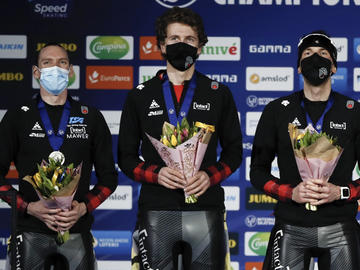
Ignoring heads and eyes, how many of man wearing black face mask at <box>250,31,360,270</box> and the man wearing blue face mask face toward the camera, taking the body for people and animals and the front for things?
2

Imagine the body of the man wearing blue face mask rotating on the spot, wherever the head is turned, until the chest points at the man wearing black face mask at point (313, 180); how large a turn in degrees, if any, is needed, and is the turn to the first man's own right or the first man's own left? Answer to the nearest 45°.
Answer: approximately 90° to the first man's own left

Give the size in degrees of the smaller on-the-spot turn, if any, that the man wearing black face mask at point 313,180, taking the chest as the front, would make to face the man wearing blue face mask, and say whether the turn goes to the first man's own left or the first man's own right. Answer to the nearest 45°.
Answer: approximately 90° to the first man's own right

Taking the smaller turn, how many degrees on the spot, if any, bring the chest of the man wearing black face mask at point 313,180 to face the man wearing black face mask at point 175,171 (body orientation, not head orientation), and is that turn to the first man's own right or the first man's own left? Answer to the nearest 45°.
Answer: approximately 90° to the first man's own right

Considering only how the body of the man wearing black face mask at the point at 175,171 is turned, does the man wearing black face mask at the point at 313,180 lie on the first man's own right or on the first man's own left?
on the first man's own left

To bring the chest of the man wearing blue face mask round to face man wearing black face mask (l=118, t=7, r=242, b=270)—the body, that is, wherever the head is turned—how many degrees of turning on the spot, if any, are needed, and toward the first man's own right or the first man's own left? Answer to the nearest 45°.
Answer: approximately 45° to the first man's own left

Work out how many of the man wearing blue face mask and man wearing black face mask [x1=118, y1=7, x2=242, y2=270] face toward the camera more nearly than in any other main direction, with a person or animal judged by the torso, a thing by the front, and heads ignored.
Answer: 2

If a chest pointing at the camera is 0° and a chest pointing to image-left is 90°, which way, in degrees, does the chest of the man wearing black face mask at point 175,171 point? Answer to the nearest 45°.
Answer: approximately 0°
